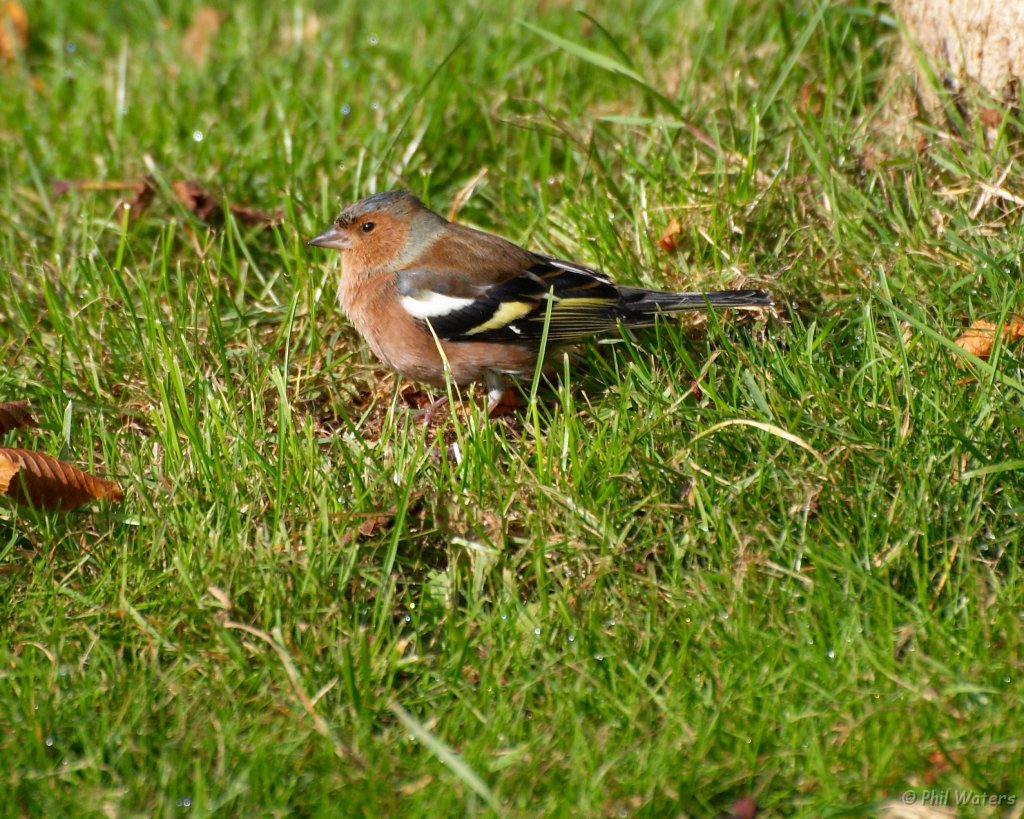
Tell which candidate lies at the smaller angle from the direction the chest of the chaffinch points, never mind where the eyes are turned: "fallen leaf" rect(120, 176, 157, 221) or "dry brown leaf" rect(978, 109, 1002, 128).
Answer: the fallen leaf

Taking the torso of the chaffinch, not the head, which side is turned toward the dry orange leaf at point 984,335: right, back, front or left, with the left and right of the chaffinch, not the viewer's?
back

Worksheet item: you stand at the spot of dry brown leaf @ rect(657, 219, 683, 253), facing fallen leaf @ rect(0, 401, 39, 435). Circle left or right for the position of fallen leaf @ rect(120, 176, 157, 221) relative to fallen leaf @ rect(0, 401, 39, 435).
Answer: right

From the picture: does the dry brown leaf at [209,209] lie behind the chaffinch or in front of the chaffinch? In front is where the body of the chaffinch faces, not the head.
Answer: in front

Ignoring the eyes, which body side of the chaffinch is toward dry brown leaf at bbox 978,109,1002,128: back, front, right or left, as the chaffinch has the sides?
right

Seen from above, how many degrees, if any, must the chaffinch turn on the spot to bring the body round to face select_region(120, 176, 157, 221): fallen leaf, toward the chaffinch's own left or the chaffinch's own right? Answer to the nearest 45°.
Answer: approximately 45° to the chaffinch's own right

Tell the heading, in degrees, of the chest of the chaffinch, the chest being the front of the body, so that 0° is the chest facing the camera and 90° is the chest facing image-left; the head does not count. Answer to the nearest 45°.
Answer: approximately 90°

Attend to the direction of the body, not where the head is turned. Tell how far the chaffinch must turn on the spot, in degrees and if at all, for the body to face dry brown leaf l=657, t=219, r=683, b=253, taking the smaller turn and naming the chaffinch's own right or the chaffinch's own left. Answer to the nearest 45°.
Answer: approximately 135° to the chaffinch's own right

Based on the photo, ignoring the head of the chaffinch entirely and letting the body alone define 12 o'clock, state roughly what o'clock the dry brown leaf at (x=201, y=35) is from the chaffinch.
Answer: The dry brown leaf is roughly at 2 o'clock from the chaffinch.
